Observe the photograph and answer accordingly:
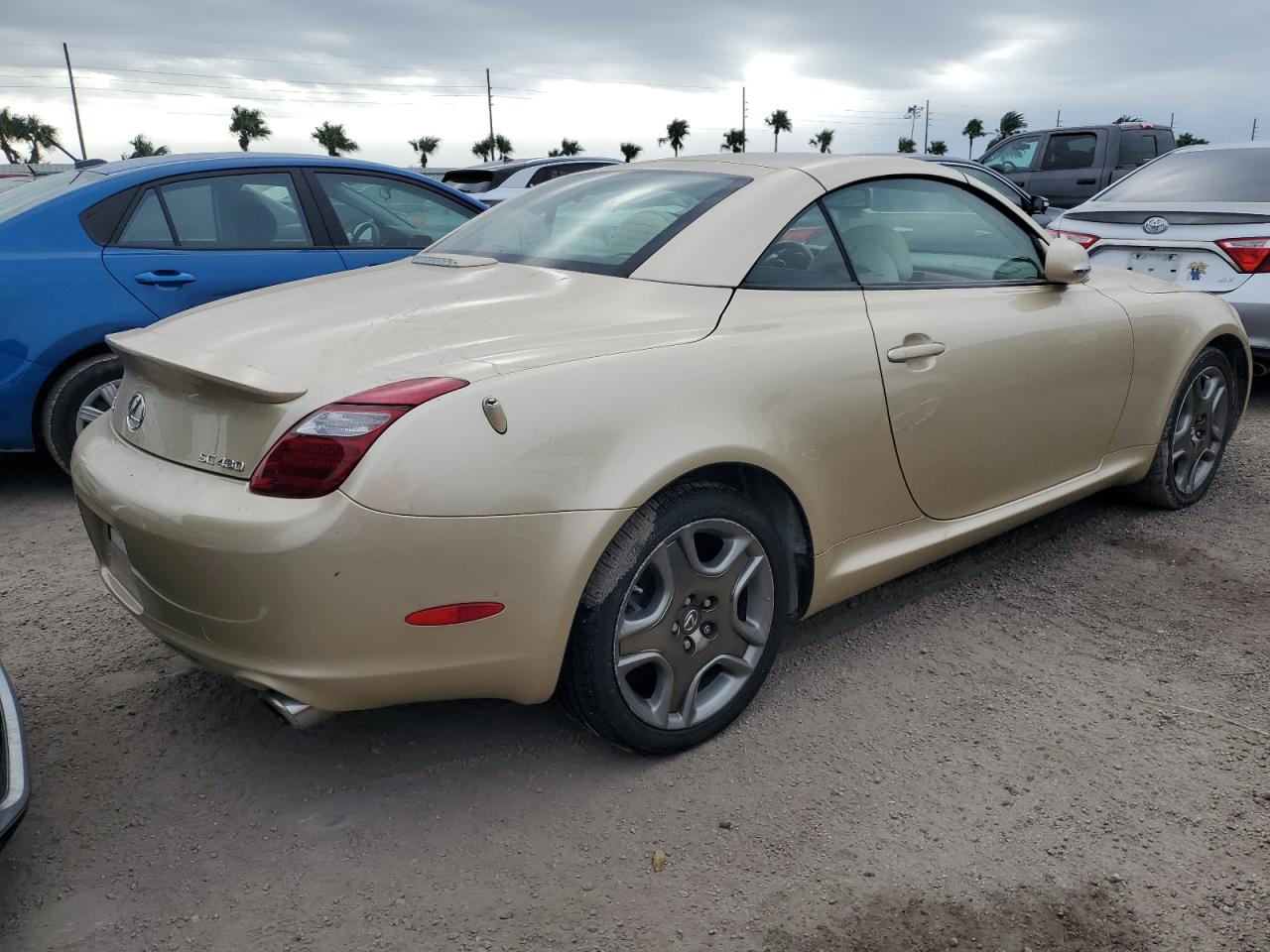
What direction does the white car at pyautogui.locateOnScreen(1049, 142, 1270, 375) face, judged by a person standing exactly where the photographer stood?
facing away from the viewer and to the right of the viewer

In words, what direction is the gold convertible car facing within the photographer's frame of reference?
facing away from the viewer and to the right of the viewer

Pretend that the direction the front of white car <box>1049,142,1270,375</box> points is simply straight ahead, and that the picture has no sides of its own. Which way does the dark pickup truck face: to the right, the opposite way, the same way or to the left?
to the left

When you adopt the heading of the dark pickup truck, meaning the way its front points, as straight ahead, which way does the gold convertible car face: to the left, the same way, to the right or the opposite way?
to the right

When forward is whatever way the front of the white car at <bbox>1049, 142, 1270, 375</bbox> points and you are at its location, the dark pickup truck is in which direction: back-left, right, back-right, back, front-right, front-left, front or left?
front-left

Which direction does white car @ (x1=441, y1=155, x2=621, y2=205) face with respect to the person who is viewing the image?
facing away from the viewer and to the right of the viewer

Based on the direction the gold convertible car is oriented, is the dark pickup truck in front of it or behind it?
in front

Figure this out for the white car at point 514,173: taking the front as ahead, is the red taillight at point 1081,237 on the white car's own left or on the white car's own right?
on the white car's own right

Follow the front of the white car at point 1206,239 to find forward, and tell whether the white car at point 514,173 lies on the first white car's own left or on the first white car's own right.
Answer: on the first white car's own left

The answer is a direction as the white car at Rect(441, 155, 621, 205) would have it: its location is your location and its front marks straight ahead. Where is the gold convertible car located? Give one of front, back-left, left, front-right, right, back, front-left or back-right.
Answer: back-right

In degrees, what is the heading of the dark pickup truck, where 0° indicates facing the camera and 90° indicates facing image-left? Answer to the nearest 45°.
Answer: approximately 135°

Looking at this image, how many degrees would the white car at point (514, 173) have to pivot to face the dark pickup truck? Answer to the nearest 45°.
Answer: approximately 45° to its right

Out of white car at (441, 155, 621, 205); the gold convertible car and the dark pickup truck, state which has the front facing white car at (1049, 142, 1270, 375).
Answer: the gold convertible car

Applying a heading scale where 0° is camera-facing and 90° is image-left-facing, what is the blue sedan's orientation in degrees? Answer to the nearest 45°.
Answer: approximately 225°
